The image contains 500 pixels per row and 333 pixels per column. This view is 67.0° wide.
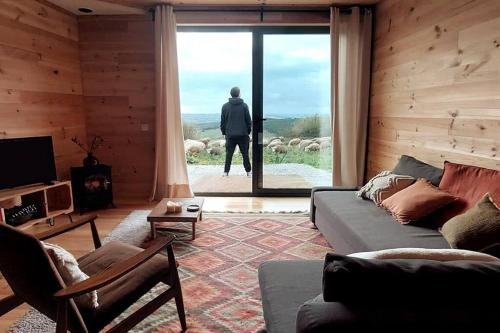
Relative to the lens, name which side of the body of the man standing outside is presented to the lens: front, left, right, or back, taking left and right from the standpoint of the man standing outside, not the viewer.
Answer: back

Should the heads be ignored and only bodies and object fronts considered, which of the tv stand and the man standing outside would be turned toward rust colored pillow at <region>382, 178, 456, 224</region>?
the tv stand

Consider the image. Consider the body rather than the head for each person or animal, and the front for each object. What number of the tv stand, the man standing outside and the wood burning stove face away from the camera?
1

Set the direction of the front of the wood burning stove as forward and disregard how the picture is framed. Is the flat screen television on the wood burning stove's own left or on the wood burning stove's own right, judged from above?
on the wood burning stove's own right

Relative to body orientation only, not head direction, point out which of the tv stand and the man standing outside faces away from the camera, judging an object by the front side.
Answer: the man standing outside

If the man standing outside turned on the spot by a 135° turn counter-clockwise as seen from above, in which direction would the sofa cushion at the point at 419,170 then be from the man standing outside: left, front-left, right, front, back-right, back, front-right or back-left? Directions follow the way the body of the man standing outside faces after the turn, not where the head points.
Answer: left

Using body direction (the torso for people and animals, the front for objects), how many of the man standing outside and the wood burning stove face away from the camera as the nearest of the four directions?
1

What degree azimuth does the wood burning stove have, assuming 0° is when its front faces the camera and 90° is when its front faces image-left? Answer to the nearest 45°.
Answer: approximately 315°

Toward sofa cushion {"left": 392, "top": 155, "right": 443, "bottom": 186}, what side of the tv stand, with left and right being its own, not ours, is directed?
front

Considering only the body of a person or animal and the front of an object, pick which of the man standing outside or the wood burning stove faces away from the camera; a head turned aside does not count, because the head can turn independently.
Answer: the man standing outside

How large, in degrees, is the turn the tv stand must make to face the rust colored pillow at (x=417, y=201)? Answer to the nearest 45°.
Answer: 0° — it already faces it

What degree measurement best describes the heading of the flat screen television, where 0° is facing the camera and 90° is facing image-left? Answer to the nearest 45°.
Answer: approximately 315°

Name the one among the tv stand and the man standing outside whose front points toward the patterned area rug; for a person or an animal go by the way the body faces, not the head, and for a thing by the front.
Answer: the tv stand
